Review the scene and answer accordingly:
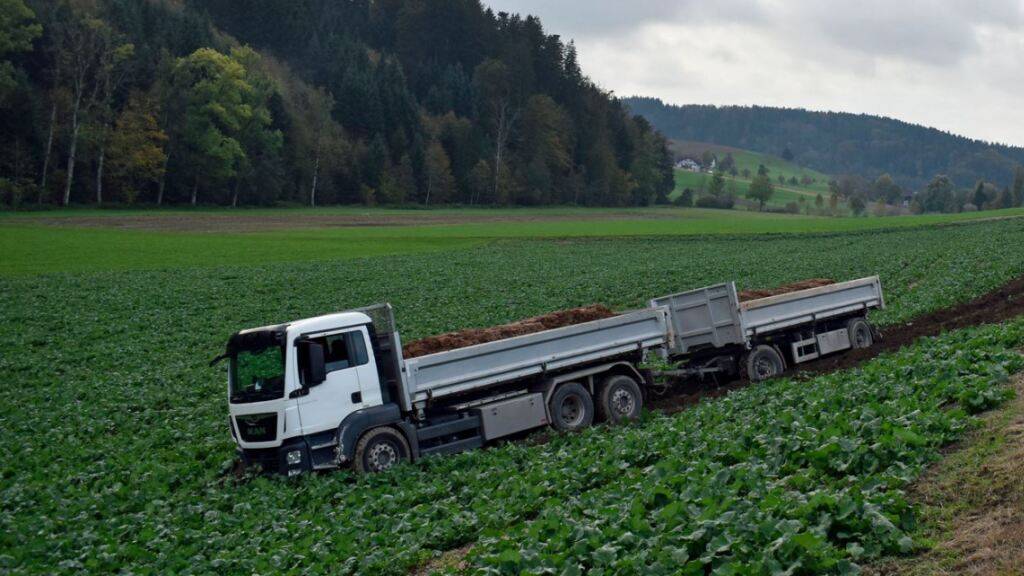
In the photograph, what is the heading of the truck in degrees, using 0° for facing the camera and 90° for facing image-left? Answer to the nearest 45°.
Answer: approximately 45°
